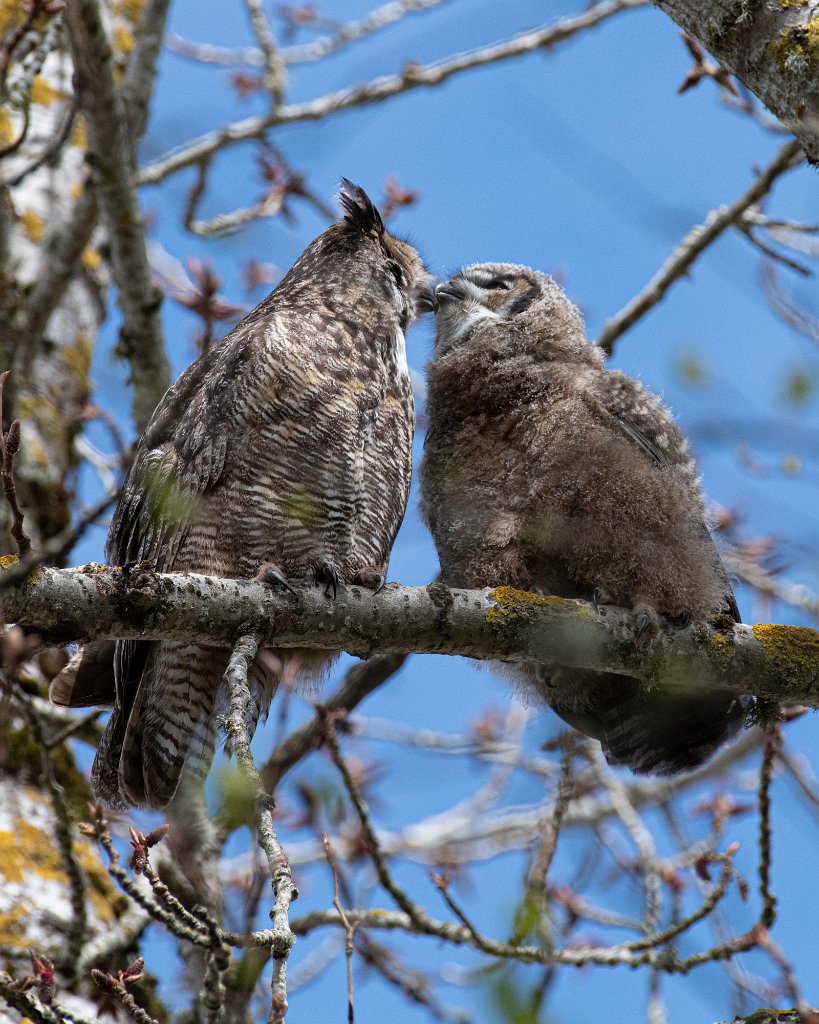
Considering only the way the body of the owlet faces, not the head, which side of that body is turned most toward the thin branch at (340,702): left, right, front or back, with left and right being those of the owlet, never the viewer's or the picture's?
right

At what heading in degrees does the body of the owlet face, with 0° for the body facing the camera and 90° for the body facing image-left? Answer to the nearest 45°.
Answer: approximately 45°
